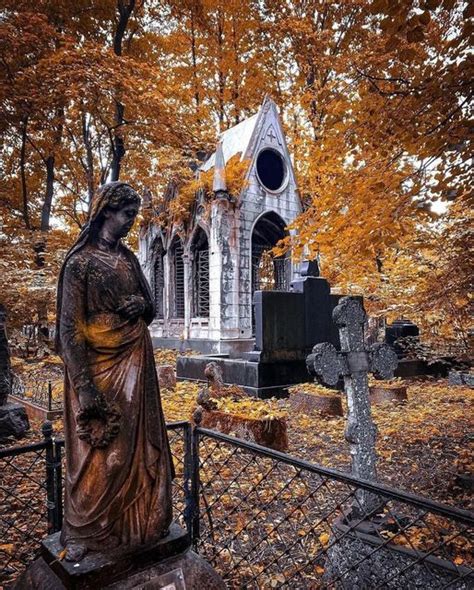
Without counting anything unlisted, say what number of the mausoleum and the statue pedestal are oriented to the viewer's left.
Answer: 0

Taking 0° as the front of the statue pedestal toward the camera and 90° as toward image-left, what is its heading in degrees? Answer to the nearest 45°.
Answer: approximately 315°

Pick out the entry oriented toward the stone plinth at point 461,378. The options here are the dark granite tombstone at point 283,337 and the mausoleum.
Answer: the mausoleum

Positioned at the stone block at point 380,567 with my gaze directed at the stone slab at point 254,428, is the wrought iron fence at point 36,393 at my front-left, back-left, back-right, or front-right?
front-left

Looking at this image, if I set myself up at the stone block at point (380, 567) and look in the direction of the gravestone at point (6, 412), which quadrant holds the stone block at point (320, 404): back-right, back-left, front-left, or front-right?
front-right

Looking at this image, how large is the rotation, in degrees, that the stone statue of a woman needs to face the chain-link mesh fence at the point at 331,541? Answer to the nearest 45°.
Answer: approximately 90° to its left

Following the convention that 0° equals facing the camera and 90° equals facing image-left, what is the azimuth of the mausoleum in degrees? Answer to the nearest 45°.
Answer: approximately 315°

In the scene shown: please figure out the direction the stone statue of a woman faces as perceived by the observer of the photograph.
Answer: facing the viewer and to the right of the viewer

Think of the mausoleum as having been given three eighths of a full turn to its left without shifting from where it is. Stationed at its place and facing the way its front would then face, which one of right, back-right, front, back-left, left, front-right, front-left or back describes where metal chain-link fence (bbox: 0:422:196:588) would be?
back

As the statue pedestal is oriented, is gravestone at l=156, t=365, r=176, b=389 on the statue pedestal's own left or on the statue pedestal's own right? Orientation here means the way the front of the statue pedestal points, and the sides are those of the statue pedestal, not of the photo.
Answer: on the statue pedestal's own left

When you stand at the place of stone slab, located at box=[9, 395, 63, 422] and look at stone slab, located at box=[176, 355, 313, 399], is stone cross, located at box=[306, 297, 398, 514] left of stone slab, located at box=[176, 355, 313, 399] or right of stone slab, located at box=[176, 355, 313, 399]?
right

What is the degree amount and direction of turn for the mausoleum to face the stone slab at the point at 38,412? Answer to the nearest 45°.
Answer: approximately 90° to its right
